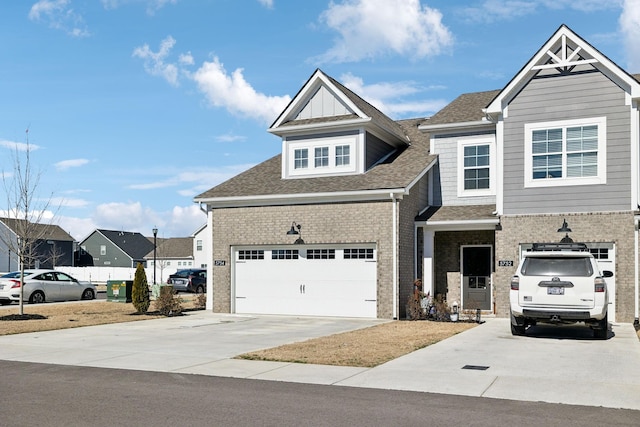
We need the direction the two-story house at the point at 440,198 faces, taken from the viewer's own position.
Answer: facing the viewer

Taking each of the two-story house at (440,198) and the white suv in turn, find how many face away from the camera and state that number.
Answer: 1

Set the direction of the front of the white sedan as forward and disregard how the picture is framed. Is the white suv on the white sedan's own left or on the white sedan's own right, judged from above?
on the white sedan's own right

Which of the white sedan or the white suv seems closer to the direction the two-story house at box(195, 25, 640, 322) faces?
the white suv

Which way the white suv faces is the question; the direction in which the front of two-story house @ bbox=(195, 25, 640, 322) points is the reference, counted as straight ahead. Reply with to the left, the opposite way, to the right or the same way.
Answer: the opposite way

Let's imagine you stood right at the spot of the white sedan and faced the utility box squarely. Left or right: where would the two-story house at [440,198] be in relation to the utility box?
right

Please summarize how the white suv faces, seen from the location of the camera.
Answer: facing away from the viewer

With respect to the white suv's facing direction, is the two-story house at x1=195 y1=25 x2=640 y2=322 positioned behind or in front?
in front

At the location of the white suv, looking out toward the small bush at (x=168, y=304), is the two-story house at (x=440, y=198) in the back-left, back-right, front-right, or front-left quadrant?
front-right

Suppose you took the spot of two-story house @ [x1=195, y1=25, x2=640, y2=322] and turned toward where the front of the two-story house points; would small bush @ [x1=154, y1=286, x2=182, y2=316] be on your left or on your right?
on your right

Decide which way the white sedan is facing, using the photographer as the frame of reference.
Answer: facing away from the viewer and to the right of the viewer
